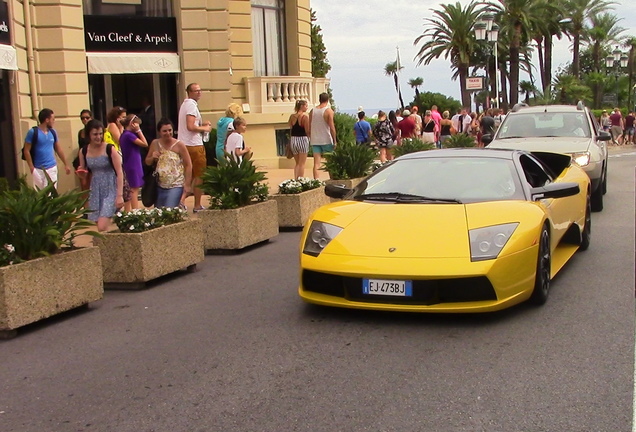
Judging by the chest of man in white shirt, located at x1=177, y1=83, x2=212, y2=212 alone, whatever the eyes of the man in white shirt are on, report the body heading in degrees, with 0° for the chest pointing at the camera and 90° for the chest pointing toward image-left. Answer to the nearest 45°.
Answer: approximately 270°

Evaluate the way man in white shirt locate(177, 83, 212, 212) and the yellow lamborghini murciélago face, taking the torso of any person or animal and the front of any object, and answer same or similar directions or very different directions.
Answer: very different directions

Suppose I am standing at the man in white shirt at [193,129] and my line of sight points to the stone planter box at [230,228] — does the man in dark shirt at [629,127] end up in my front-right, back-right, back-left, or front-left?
back-left

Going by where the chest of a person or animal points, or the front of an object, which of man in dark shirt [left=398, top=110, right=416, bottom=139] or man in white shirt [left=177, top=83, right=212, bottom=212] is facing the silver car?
the man in white shirt

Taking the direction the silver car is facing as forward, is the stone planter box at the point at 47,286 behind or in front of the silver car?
in front

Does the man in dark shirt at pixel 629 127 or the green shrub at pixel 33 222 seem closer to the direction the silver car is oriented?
the green shrub

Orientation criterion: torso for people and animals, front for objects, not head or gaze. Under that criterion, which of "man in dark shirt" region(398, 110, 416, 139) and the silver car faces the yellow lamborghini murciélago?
the silver car
